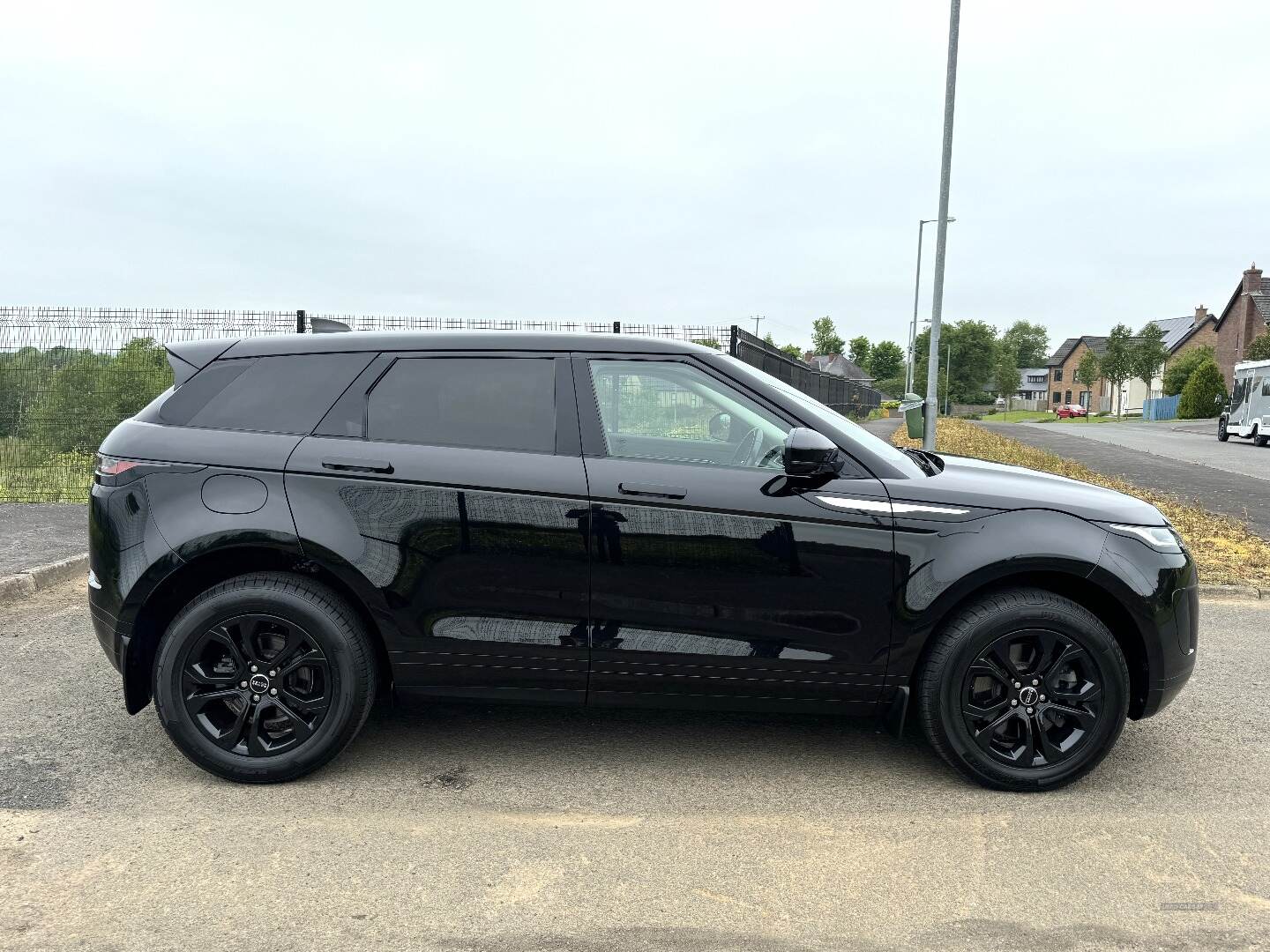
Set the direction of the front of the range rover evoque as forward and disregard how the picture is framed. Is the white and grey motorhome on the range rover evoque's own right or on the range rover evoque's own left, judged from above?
on the range rover evoque's own left

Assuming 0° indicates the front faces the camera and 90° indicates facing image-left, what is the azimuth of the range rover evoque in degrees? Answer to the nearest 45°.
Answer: approximately 270°

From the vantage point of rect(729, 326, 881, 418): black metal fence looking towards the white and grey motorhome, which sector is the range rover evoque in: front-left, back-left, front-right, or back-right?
back-right

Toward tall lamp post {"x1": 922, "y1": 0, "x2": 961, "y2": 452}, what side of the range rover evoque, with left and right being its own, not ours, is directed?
left

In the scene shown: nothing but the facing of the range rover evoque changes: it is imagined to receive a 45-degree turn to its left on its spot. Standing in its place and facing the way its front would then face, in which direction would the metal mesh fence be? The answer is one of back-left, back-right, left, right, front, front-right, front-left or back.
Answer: left

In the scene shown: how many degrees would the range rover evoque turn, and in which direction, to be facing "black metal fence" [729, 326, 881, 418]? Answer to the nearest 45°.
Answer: approximately 90° to its left
